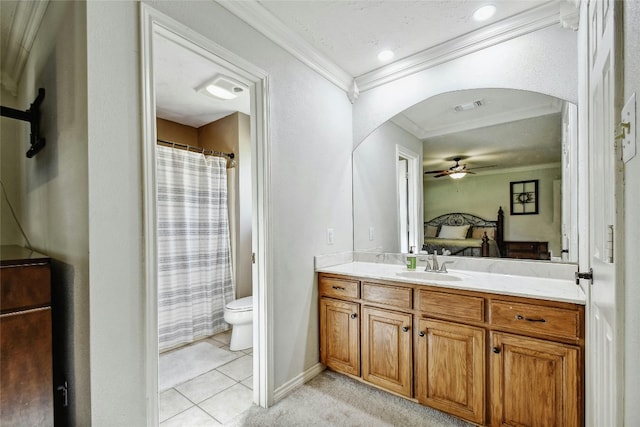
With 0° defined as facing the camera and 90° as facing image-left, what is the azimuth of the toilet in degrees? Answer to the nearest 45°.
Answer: approximately 45°

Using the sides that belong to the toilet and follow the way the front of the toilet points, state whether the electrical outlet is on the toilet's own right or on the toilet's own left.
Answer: on the toilet's own left
